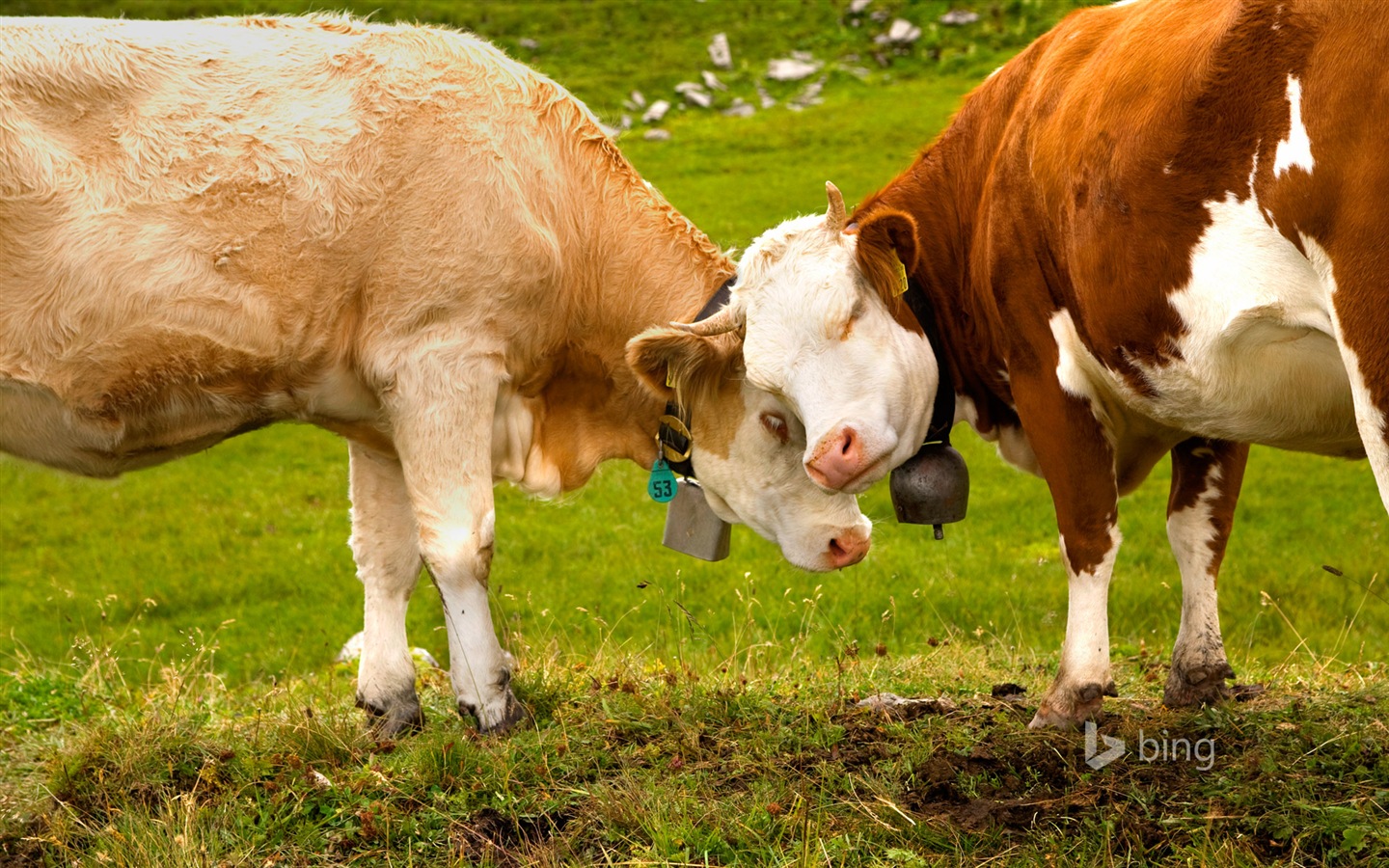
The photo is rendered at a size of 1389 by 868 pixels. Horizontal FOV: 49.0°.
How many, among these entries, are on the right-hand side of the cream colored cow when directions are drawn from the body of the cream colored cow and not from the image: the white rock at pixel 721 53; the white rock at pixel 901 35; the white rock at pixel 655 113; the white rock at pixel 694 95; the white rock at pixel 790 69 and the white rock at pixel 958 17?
0

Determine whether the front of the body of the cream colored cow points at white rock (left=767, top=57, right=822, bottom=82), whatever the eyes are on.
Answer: no

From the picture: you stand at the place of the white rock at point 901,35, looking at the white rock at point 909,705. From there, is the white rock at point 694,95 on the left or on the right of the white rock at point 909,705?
right

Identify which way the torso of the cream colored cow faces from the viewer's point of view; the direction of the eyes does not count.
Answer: to the viewer's right

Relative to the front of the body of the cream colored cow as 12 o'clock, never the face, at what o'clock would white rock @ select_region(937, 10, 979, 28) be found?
The white rock is roughly at 10 o'clock from the cream colored cow.

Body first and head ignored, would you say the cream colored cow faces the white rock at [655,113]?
no

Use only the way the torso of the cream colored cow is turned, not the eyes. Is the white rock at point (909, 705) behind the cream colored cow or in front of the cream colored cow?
in front

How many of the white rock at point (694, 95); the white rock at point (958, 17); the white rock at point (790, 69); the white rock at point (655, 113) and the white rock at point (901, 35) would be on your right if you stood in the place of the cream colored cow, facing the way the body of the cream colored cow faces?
0

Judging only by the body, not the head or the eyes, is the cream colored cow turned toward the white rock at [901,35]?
no

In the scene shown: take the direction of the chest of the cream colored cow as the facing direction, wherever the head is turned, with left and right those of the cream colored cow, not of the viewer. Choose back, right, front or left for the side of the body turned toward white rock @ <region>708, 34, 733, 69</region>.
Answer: left

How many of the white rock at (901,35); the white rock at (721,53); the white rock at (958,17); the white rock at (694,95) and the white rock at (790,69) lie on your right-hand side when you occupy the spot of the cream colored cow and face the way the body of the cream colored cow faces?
0

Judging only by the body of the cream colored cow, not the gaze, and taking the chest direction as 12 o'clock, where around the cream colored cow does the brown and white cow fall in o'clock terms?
The brown and white cow is roughly at 1 o'clock from the cream colored cow.
